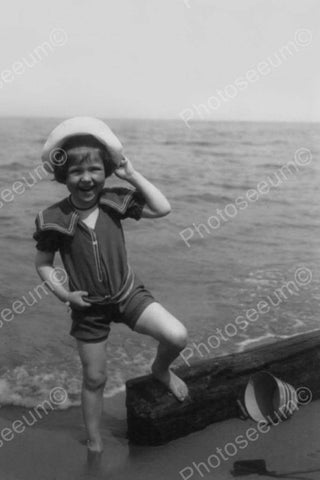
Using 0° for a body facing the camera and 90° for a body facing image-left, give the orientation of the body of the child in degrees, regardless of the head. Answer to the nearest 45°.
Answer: approximately 0°
